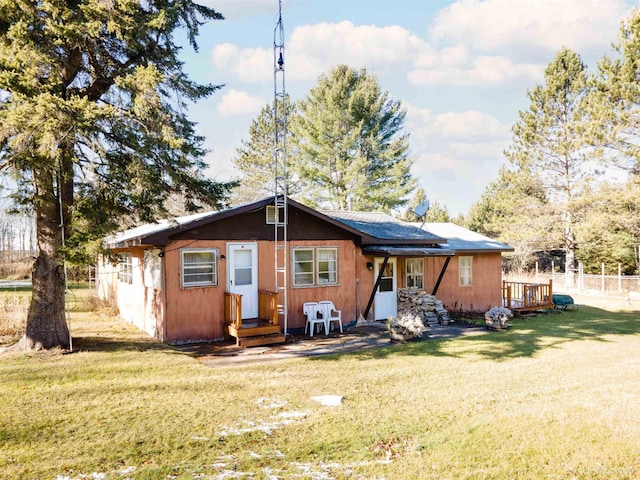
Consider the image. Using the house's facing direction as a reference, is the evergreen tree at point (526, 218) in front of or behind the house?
behind

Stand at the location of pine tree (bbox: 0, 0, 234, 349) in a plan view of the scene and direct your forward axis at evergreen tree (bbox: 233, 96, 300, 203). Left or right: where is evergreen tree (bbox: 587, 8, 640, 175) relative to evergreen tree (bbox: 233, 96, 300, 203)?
right

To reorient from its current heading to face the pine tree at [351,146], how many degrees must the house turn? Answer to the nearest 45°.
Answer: approximately 180°

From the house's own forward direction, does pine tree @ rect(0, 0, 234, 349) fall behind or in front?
in front

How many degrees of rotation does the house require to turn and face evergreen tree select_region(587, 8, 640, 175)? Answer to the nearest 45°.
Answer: approximately 135° to its left

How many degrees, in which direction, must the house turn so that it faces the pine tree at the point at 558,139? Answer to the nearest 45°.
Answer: approximately 135° to its left

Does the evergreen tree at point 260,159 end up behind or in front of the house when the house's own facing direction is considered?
behind

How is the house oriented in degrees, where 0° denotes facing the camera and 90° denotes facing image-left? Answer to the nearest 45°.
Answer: approximately 0°

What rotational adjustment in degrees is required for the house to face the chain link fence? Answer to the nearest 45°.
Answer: approximately 135° to its left
